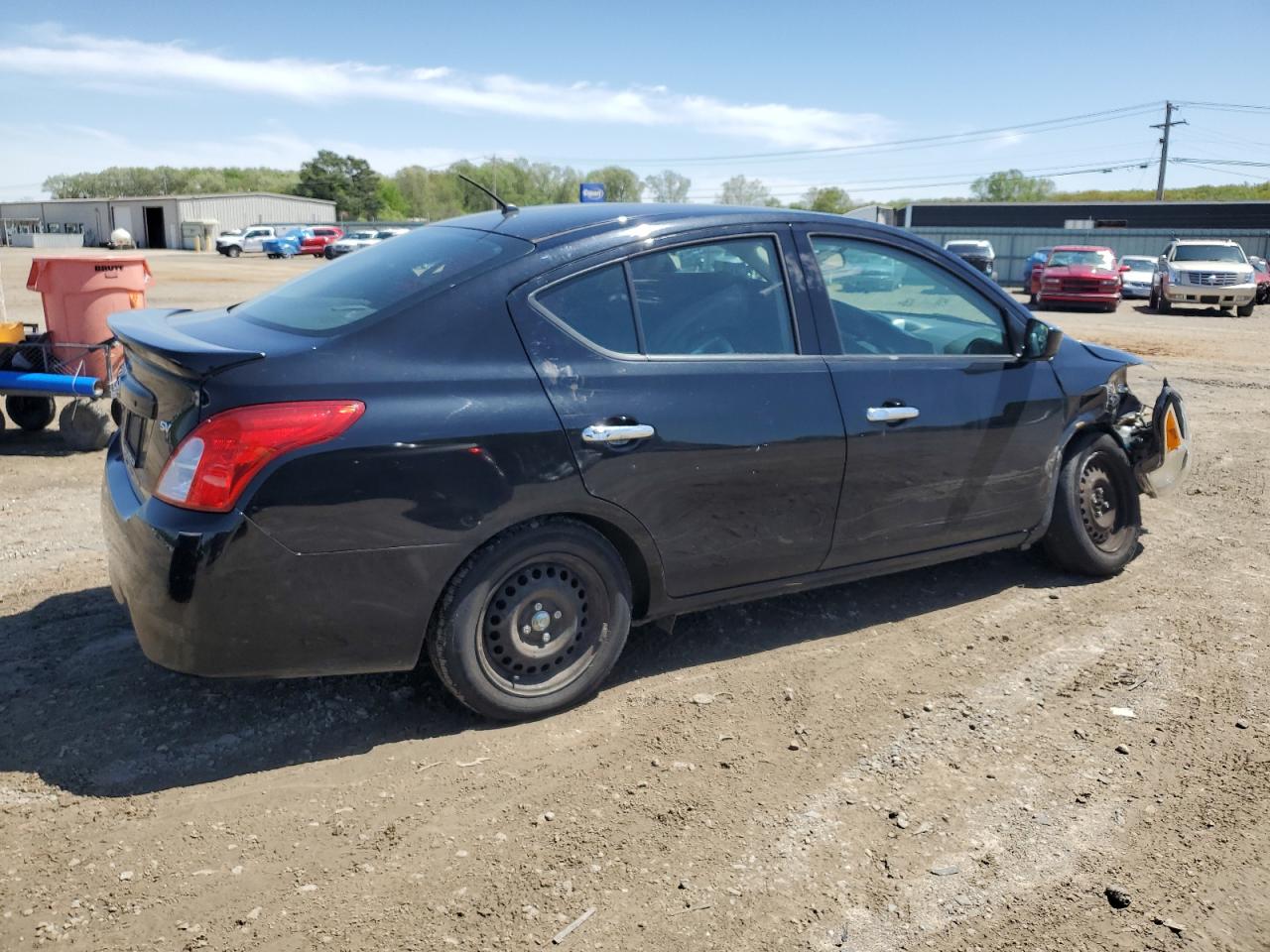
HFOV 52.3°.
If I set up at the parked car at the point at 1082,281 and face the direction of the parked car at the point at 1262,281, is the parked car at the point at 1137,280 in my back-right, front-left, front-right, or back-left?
front-left

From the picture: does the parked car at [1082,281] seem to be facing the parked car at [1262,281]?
no

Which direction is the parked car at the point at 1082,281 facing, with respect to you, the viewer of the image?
facing the viewer

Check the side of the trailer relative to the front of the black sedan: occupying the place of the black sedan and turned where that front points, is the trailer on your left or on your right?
on your left

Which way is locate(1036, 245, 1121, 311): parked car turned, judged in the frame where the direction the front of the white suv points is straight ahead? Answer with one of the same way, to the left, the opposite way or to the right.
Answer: the same way

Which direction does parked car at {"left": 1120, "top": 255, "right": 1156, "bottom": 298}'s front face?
toward the camera

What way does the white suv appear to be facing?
toward the camera

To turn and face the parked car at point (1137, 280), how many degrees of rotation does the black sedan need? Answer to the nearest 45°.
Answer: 0° — it already faces it

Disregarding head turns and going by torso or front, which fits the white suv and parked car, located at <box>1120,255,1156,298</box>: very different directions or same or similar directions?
same or similar directions

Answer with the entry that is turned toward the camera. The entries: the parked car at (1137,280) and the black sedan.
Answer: the parked car

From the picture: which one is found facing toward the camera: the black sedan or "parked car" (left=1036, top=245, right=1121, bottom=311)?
the parked car

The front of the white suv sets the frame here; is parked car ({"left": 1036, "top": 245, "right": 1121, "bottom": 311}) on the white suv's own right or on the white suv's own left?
on the white suv's own right

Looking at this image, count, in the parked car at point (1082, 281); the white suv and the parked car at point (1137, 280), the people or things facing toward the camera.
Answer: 3

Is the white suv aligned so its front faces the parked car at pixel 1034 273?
no

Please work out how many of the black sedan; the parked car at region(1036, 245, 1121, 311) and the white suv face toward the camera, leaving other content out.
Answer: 2

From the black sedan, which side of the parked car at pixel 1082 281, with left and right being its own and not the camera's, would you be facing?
front

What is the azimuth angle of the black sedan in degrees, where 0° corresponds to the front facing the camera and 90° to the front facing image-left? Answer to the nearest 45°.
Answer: approximately 225°
